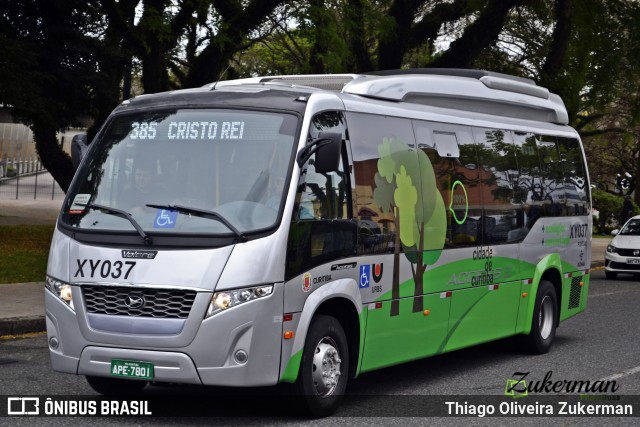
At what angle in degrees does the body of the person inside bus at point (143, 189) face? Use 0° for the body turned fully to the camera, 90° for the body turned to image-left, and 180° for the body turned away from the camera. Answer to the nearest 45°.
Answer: approximately 45°

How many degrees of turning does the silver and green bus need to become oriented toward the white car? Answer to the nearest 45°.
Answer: approximately 180°

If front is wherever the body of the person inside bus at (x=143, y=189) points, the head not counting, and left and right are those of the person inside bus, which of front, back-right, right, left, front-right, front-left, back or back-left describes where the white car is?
back

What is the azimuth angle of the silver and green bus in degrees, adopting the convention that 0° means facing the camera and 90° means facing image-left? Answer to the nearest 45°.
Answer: approximately 45°

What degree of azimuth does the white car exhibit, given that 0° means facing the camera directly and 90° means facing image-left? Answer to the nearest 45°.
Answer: approximately 45°
